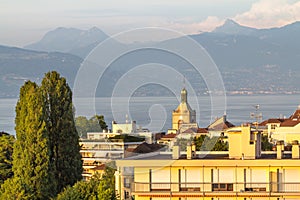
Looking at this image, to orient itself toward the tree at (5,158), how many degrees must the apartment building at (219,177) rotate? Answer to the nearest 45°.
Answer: approximately 135° to its right

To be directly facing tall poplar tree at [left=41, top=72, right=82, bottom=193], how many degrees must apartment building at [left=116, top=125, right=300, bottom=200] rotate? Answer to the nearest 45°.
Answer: approximately 135° to its right

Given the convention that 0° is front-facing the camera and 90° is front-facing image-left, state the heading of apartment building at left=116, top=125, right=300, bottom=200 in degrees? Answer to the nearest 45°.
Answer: approximately 0°
